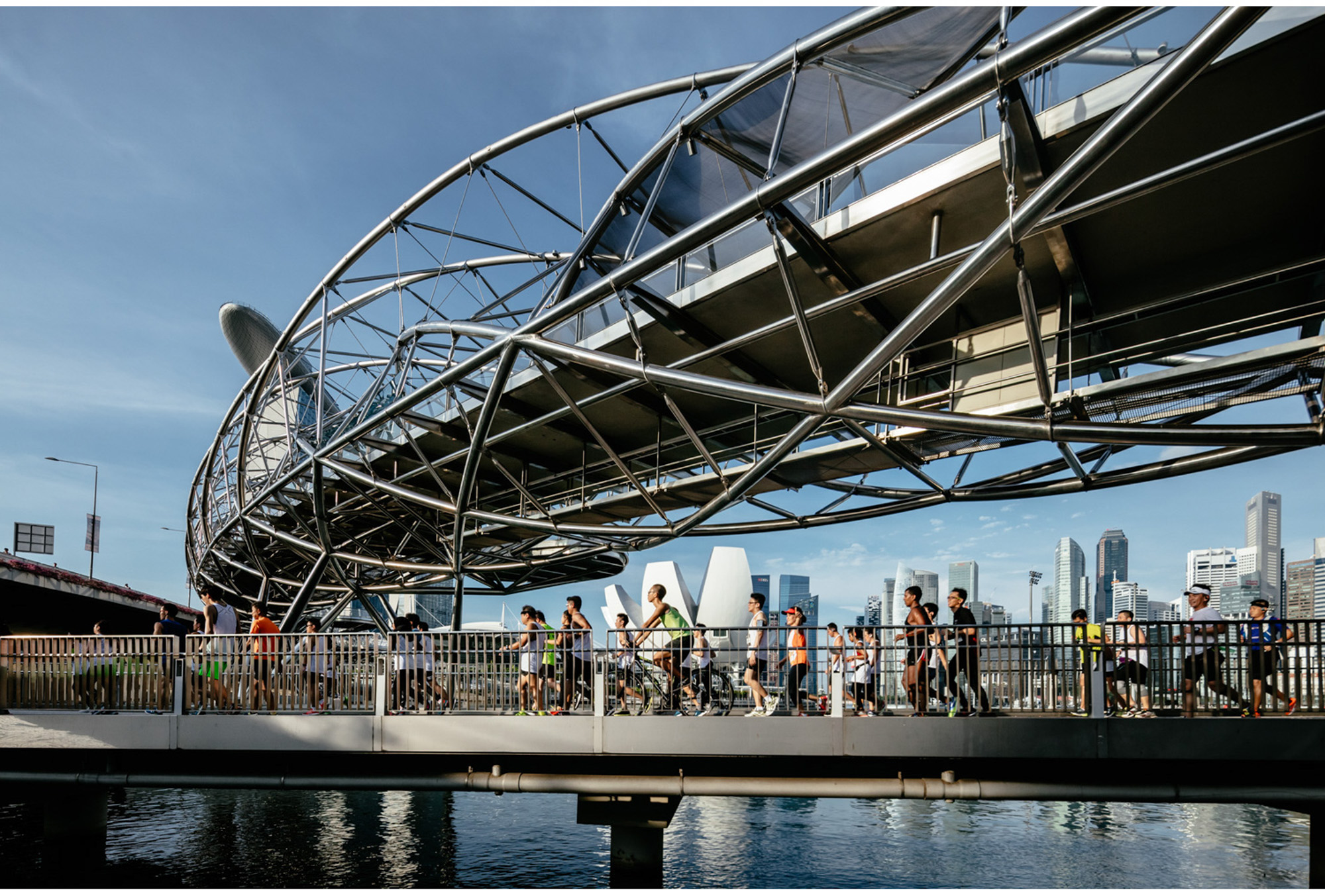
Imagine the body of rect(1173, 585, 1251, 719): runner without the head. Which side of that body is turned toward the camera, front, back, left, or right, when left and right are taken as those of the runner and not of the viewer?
left

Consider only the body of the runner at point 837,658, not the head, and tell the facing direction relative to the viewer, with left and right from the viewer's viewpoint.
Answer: facing to the left of the viewer

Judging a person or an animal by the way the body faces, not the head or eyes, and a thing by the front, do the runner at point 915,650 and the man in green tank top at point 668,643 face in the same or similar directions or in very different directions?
same or similar directions

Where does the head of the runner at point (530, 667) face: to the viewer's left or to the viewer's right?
to the viewer's left

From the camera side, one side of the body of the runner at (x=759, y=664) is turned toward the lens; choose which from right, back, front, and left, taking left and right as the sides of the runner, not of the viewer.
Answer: left

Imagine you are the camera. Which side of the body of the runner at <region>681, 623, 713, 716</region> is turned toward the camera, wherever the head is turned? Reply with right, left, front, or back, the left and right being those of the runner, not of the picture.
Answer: left

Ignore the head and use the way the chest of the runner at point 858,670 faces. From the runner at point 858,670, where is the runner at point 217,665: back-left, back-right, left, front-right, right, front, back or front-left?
front

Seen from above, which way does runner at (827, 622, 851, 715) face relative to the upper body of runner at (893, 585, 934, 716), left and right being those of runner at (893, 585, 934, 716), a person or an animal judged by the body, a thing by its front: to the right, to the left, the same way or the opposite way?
the same way

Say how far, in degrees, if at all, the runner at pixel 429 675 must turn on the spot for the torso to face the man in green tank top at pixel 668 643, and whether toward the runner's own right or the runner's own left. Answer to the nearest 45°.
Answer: approximately 135° to the runner's own left

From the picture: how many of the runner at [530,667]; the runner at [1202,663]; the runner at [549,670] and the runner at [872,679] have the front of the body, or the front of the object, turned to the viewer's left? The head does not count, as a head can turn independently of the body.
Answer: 4

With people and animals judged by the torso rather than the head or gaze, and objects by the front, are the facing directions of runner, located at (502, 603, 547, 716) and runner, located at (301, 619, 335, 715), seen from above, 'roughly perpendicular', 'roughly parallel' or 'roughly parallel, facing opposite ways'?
roughly parallel

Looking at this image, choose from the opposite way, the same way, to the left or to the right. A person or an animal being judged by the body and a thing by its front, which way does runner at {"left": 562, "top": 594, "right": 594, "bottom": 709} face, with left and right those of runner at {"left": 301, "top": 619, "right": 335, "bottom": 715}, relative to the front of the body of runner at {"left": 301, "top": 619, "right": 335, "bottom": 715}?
the same way

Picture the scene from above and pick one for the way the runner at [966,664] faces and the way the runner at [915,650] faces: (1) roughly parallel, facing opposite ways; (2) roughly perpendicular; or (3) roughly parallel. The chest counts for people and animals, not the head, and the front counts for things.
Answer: roughly parallel

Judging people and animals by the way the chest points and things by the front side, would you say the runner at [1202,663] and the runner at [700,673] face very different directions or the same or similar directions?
same or similar directions
